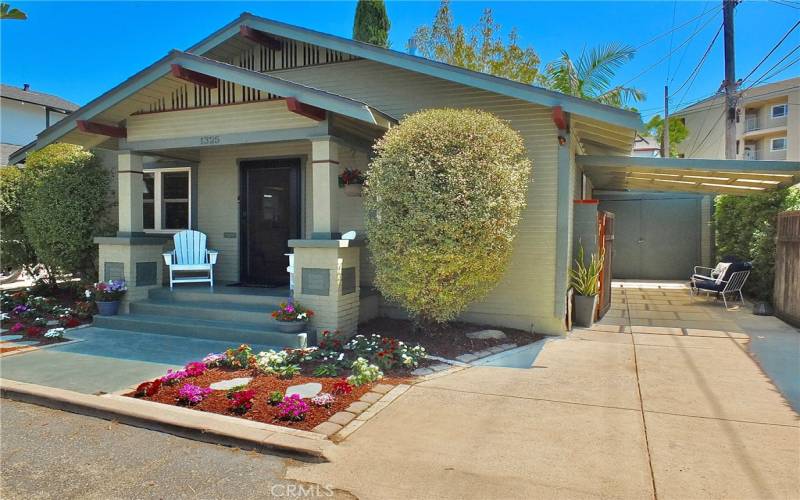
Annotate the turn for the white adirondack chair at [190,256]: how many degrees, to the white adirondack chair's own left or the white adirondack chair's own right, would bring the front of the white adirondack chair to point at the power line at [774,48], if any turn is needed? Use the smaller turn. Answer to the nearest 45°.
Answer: approximately 90° to the white adirondack chair's own left

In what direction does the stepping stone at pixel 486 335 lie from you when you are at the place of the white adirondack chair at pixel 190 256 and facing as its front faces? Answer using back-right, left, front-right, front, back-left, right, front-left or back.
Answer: front-left

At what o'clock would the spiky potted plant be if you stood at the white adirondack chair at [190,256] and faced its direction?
The spiky potted plant is roughly at 10 o'clock from the white adirondack chair.

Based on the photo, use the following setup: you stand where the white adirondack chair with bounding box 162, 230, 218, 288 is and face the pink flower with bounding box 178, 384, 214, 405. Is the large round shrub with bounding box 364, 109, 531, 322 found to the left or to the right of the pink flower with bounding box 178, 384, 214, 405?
left

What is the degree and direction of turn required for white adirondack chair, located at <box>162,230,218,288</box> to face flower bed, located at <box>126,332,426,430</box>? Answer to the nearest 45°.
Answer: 0° — it already faces it

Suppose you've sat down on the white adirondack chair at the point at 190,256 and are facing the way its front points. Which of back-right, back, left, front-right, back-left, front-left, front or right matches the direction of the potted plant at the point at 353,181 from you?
front-left

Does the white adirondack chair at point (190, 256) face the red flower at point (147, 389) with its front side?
yes

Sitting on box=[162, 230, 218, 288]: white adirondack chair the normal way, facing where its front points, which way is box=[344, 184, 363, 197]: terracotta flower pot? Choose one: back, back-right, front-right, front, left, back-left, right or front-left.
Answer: front-left

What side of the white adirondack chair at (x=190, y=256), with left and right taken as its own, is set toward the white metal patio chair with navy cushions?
left

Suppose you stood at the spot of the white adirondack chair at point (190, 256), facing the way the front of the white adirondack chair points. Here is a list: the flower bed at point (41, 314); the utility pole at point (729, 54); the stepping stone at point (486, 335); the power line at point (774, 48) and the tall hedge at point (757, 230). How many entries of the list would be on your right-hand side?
1

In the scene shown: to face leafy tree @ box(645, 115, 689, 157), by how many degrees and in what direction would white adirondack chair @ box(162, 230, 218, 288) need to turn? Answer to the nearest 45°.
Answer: approximately 135° to its left

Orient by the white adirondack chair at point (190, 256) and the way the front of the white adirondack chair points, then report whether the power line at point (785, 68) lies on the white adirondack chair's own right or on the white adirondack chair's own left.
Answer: on the white adirondack chair's own left

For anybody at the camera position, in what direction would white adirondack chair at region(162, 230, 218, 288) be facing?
facing the viewer

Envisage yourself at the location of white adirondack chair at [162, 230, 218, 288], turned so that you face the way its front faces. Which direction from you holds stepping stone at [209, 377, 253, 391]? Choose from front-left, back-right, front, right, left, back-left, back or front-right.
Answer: front

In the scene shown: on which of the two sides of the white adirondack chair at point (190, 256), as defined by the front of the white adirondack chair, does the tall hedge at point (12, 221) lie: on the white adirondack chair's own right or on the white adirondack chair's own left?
on the white adirondack chair's own right

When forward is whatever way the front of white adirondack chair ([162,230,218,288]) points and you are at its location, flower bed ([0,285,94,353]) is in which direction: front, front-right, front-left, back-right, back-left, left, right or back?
right
